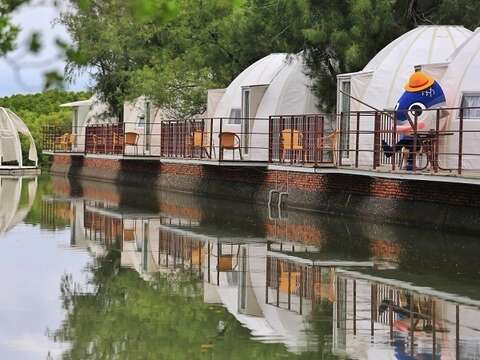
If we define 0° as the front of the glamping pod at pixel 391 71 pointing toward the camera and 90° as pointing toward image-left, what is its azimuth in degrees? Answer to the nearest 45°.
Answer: approximately 45°

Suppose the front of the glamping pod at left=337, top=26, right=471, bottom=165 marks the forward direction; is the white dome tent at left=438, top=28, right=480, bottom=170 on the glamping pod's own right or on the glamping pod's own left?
on the glamping pod's own left

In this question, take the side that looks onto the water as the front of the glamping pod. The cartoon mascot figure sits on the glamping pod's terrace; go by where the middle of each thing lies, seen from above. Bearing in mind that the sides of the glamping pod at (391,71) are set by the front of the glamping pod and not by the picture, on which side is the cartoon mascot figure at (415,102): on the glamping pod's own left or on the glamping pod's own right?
on the glamping pod's own left

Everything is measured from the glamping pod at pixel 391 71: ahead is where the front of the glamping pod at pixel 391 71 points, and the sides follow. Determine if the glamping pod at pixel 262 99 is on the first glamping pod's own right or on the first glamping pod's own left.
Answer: on the first glamping pod's own right

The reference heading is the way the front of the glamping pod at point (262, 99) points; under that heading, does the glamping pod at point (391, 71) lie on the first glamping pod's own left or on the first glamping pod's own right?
on the first glamping pod's own left

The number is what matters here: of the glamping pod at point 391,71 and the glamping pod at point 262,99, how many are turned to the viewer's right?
0

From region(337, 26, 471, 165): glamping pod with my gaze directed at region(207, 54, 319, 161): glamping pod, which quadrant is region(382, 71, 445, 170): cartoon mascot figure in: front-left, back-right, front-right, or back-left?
back-left
